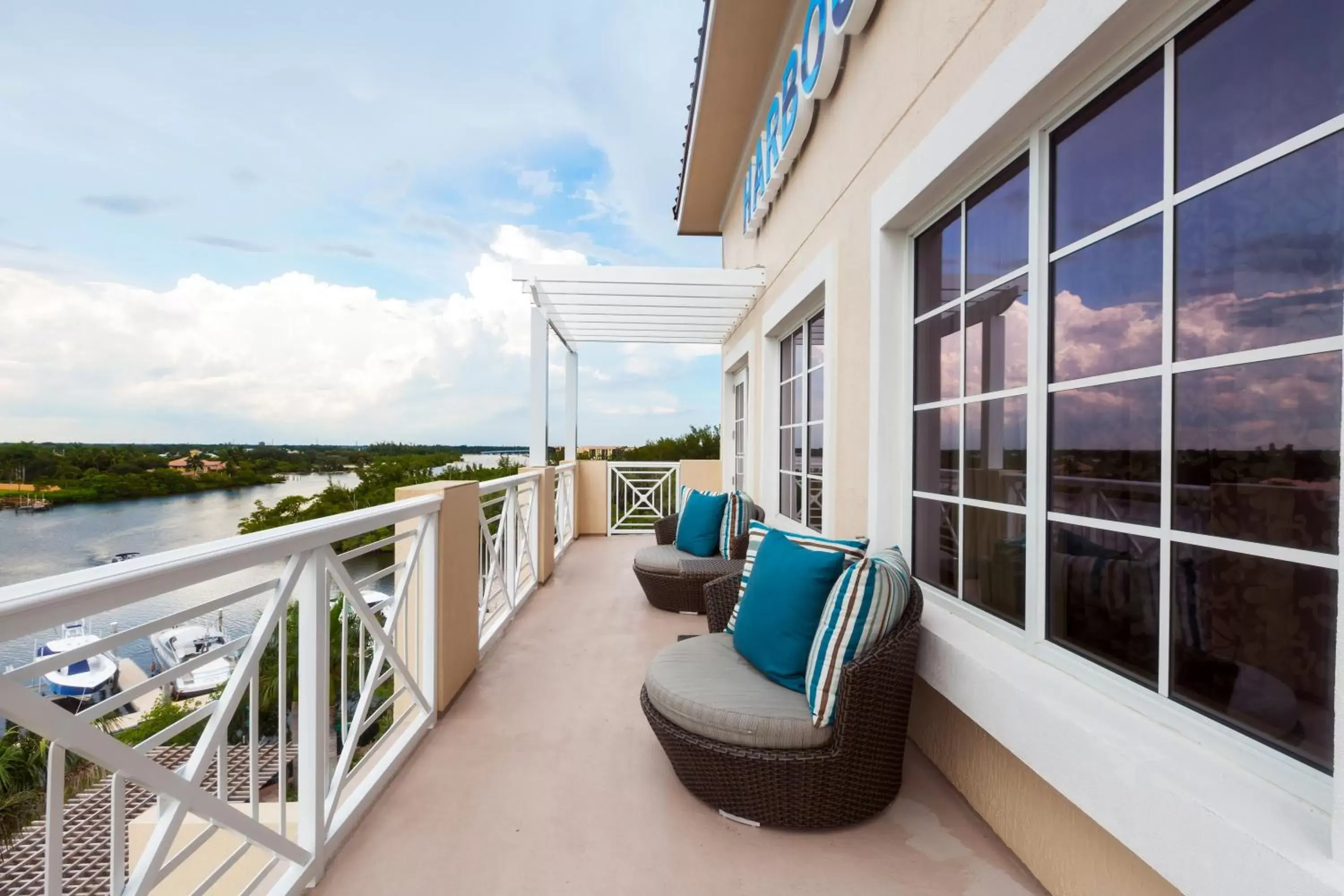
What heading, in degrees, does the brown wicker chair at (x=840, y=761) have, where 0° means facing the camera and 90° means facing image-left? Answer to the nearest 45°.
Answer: approximately 45°

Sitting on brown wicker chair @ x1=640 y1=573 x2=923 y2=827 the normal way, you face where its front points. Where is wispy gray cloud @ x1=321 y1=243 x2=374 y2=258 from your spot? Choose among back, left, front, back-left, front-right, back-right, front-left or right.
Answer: right

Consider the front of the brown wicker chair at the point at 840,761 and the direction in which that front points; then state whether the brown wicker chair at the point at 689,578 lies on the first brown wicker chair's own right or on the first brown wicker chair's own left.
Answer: on the first brown wicker chair's own right

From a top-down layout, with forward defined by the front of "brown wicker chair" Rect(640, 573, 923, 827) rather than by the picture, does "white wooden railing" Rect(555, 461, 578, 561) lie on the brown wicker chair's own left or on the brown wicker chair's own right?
on the brown wicker chair's own right

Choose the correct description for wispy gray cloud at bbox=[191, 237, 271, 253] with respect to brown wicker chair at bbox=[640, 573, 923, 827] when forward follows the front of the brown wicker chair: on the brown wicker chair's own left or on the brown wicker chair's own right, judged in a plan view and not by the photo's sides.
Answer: on the brown wicker chair's own right

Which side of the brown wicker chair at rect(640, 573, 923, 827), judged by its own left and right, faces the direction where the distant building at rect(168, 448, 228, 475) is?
right

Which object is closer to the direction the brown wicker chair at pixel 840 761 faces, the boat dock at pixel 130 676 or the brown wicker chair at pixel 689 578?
the boat dock

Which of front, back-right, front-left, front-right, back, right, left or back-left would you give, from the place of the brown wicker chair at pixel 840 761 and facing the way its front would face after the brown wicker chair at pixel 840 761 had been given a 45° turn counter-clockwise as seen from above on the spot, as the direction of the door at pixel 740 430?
back

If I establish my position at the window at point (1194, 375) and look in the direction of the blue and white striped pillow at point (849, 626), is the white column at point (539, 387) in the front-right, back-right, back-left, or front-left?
front-right
